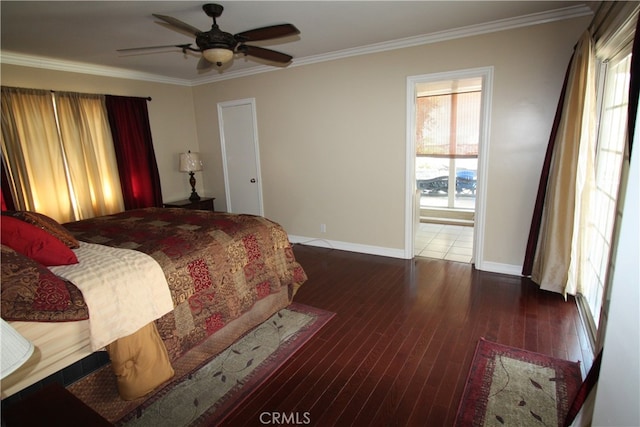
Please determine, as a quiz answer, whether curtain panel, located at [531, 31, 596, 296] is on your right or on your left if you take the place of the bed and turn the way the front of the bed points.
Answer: on your right

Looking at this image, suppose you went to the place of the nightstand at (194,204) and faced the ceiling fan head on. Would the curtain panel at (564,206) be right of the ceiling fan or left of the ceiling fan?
left

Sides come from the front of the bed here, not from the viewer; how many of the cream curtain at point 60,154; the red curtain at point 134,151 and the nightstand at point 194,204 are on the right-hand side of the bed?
0

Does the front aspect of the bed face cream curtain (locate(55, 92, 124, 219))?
no

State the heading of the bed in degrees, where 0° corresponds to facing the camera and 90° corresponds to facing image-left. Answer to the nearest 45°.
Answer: approximately 225°

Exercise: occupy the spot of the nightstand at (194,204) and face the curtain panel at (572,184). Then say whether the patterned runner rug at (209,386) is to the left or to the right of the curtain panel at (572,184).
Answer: right

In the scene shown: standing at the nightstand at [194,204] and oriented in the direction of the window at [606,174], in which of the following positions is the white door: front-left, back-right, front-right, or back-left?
front-left
